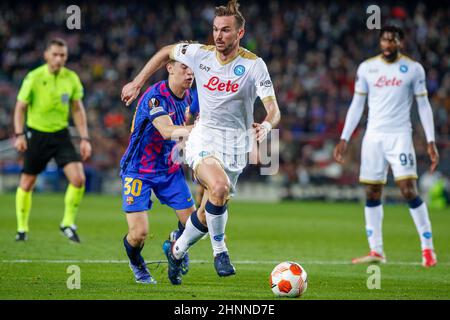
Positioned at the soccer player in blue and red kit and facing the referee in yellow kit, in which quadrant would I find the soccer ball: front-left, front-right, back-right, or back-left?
back-right

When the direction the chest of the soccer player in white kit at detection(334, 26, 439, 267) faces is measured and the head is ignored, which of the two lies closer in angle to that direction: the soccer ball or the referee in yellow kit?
the soccer ball

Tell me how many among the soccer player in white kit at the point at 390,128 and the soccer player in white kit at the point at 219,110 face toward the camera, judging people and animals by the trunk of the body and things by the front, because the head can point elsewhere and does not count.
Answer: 2

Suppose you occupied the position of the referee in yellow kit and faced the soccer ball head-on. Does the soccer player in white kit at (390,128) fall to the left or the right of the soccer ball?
left

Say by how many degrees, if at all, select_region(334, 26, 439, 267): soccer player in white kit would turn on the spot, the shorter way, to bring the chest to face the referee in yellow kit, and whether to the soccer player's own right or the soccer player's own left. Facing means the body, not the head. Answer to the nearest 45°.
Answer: approximately 90° to the soccer player's own right

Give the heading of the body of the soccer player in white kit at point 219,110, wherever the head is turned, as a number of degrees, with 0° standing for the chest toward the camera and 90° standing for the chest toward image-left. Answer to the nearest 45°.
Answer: approximately 0°
